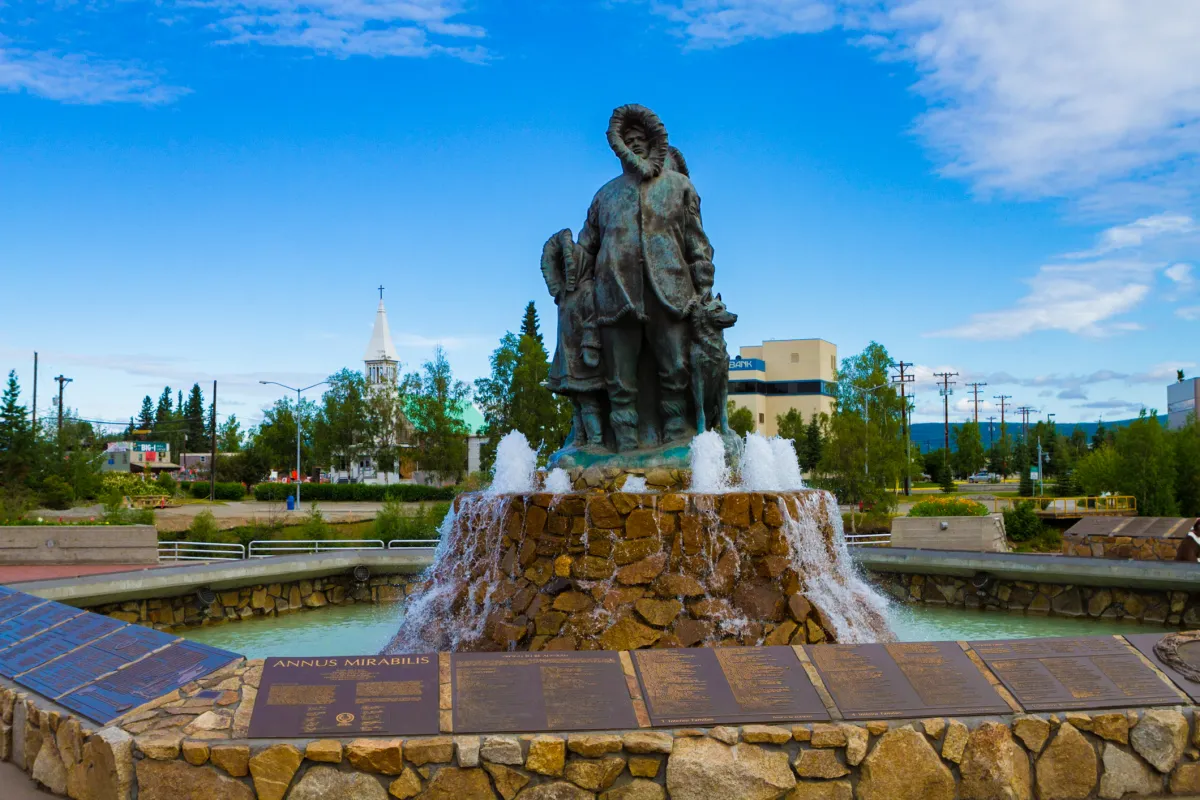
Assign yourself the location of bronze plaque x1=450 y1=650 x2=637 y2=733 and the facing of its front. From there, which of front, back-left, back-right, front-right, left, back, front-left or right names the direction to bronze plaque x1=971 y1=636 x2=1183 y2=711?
left

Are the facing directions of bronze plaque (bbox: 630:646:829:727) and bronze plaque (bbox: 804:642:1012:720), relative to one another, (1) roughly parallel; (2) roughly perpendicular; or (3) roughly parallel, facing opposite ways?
roughly parallel

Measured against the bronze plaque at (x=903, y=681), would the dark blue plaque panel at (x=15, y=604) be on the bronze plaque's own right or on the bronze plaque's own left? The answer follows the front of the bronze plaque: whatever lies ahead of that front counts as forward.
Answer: on the bronze plaque's own right

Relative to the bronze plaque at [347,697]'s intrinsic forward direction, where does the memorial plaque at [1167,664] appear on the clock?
The memorial plaque is roughly at 9 o'clock from the bronze plaque.

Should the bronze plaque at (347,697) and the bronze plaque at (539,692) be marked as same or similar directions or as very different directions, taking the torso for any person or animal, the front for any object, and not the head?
same or similar directions

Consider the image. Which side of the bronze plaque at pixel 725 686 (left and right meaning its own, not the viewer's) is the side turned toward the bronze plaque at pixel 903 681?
left

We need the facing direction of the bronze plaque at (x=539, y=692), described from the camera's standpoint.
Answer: facing the viewer

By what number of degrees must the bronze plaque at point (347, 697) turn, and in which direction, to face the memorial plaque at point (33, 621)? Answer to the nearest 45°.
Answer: approximately 135° to its right

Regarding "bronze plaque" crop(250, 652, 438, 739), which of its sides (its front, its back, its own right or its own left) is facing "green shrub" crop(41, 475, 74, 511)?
back

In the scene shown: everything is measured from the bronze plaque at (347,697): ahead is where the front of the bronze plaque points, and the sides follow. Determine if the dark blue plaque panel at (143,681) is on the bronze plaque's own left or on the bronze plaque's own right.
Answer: on the bronze plaque's own right

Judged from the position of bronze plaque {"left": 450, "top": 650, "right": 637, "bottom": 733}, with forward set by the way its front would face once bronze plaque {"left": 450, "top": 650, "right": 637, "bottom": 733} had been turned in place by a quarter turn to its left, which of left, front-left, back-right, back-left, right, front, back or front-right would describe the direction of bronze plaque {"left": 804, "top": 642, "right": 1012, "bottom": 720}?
front

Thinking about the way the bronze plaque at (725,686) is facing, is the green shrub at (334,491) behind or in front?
behind

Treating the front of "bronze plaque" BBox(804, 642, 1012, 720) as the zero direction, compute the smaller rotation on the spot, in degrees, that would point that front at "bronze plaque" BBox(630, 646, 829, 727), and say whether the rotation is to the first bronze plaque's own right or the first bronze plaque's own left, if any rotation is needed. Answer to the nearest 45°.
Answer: approximately 45° to the first bronze plaque's own right

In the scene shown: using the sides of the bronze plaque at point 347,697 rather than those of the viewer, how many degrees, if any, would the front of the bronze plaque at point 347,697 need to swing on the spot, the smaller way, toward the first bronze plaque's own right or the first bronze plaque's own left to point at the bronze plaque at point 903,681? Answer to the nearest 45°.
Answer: approximately 90° to the first bronze plaque's own left

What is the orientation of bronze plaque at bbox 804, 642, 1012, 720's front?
toward the camera

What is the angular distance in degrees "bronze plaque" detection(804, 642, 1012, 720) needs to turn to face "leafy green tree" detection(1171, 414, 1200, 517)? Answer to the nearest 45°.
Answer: approximately 180°

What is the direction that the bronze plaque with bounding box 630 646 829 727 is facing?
toward the camera

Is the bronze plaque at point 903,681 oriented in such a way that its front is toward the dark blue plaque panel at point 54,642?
no
